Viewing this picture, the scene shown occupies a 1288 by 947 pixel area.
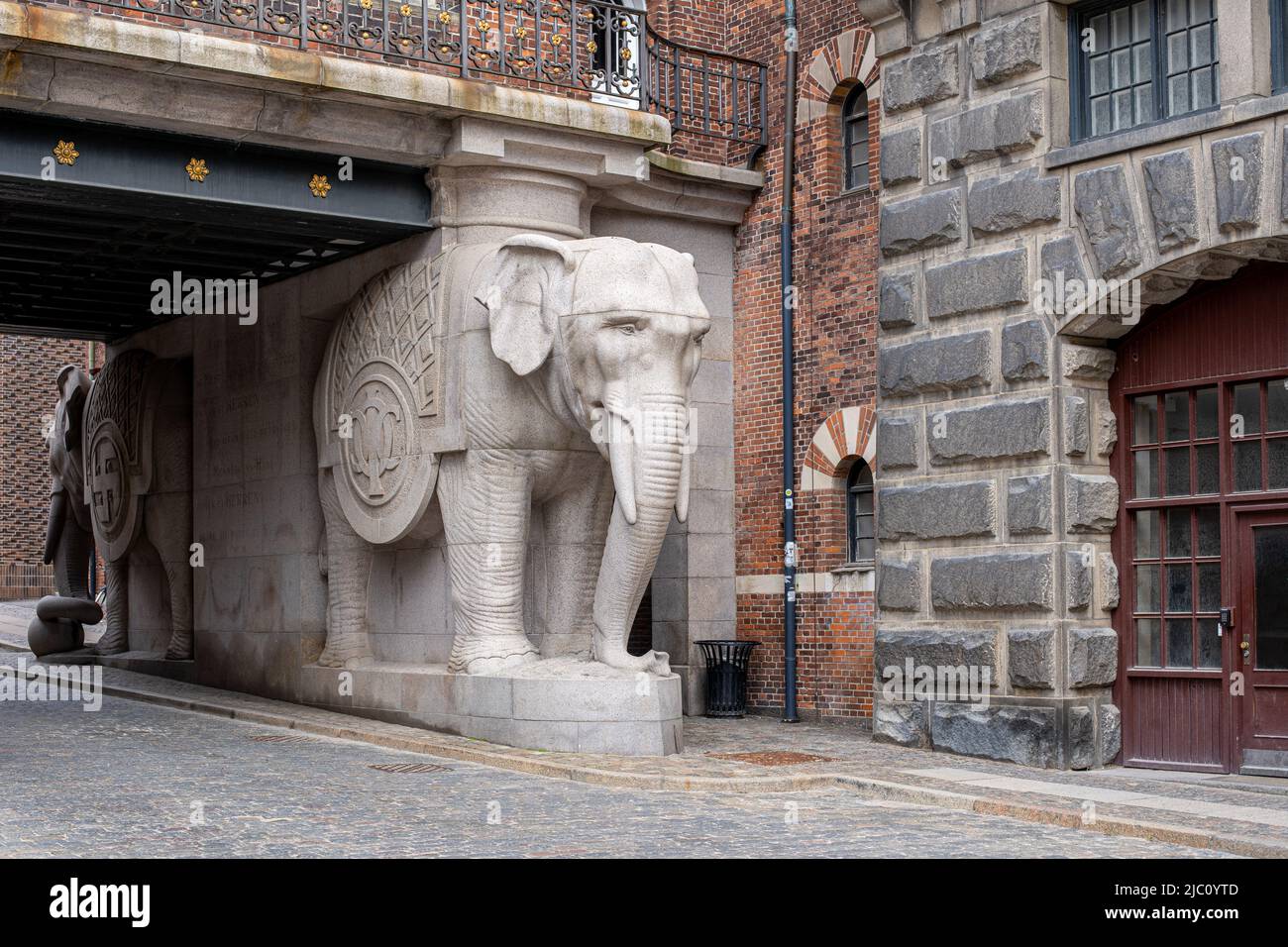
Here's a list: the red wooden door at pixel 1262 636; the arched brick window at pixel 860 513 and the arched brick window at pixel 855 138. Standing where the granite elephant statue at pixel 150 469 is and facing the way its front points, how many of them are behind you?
3

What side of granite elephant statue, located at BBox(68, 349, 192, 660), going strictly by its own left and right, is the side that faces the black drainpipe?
back

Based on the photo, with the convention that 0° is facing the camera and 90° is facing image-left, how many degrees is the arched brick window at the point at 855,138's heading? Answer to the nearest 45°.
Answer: approximately 45°

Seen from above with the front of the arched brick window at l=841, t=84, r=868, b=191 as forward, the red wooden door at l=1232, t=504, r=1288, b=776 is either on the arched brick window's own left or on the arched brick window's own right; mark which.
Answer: on the arched brick window's own left

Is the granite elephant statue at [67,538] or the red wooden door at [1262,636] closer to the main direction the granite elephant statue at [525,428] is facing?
the red wooden door

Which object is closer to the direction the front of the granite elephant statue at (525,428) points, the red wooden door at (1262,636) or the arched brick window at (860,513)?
the red wooden door

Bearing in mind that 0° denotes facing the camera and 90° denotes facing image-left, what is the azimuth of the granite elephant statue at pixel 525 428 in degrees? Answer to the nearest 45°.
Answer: approximately 315°

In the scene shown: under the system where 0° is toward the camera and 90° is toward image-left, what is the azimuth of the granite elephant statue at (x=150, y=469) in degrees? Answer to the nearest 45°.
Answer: approximately 135°

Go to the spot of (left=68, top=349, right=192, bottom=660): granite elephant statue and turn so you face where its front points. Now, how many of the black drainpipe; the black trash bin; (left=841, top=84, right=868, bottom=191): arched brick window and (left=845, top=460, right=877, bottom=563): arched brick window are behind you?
4

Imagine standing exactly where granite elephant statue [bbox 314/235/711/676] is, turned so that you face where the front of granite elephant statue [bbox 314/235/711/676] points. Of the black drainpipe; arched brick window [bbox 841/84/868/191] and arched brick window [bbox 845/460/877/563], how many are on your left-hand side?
3
